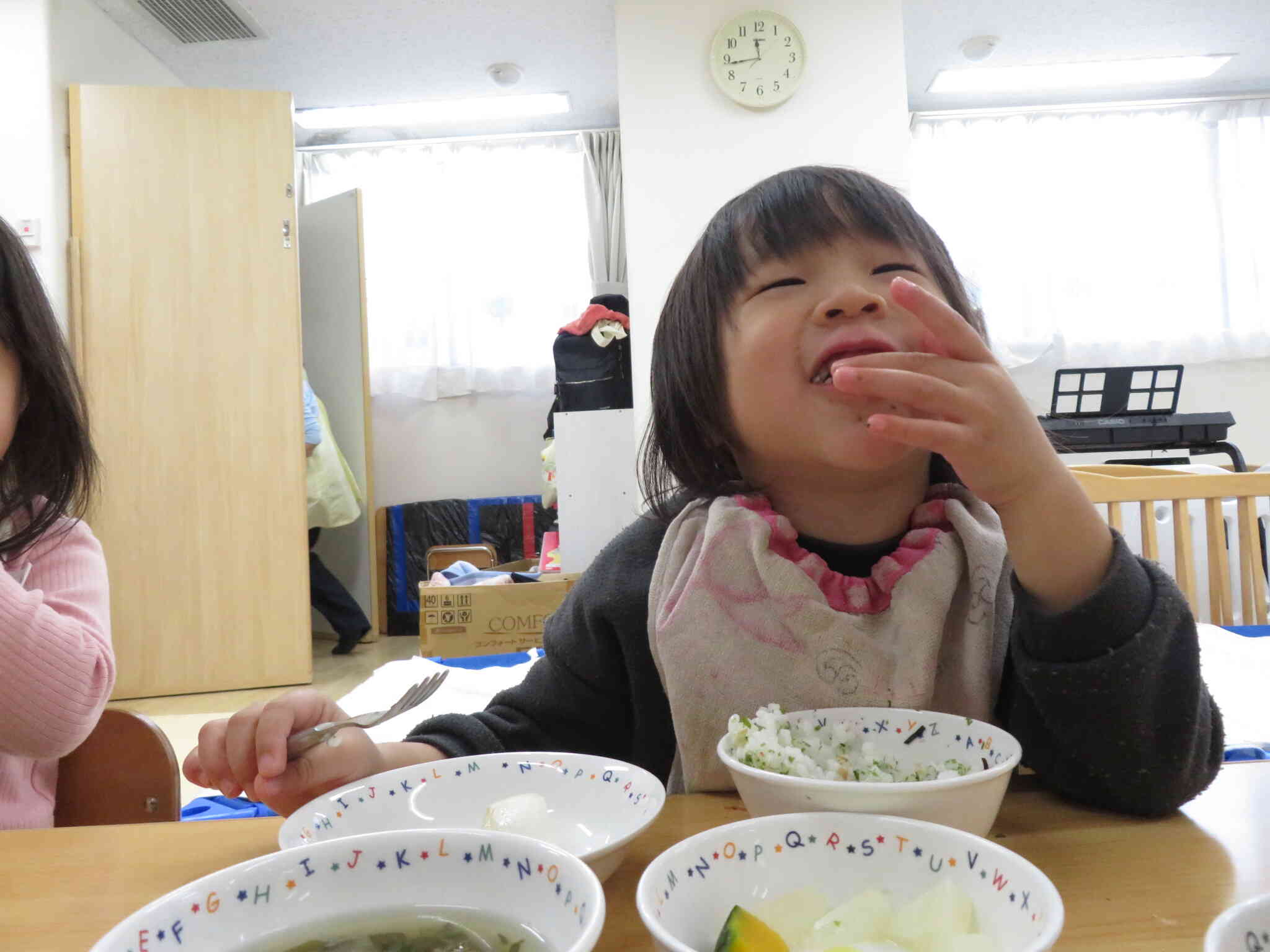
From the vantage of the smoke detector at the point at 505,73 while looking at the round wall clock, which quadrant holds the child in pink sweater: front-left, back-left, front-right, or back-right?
front-right

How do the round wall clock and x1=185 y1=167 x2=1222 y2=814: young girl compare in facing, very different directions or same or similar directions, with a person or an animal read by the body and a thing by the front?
same or similar directions

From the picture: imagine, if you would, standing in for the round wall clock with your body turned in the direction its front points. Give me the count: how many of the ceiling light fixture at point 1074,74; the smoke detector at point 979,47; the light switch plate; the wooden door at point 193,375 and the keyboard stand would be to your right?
2

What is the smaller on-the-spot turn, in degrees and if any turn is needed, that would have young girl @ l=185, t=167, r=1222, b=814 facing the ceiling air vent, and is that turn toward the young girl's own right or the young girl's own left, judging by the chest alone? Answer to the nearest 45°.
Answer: approximately 135° to the young girl's own right

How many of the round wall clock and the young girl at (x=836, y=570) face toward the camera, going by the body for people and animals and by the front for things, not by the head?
2

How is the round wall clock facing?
toward the camera

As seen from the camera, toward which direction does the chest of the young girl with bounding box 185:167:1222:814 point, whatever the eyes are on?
toward the camera

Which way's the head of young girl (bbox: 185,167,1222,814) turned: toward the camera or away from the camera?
toward the camera
